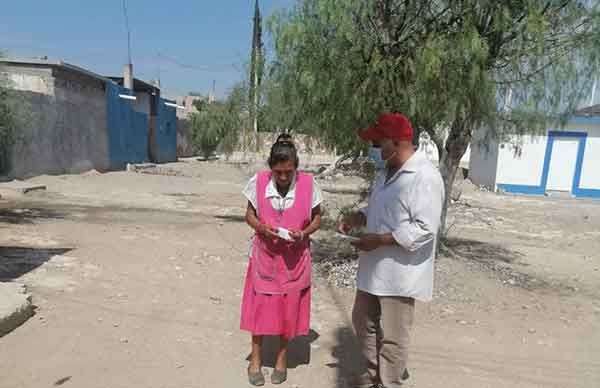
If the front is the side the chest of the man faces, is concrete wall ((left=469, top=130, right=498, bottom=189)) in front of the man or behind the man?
behind

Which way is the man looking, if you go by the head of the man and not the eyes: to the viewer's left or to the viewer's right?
to the viewer's left

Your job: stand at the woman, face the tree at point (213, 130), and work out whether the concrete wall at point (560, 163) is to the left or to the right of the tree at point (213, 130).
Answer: right

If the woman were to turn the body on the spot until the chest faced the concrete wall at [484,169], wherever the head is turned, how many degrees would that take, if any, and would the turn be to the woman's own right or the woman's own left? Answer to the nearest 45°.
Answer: approximately 135° to the woman's own left

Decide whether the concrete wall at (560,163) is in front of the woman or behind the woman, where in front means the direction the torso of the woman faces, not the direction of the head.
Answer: behind

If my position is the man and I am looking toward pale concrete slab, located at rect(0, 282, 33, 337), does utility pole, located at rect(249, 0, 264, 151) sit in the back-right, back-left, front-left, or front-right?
front-right

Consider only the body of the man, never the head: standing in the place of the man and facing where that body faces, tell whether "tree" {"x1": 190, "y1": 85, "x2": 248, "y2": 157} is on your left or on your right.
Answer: on your right

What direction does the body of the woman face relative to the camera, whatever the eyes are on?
toward the camera

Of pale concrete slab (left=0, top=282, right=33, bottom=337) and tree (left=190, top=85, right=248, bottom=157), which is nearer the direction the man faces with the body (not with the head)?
the pale concrete slab

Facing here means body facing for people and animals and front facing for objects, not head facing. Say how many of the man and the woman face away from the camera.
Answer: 0
